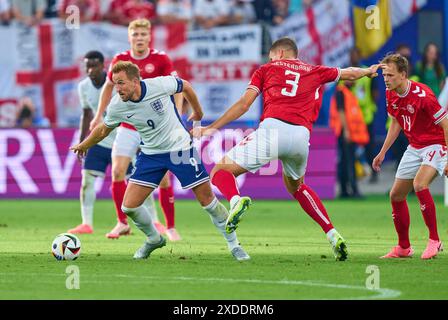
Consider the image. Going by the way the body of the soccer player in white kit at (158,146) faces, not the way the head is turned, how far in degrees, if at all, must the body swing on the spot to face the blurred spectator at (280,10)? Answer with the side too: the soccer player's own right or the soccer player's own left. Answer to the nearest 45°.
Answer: approximately 135° to the soccer player's own right

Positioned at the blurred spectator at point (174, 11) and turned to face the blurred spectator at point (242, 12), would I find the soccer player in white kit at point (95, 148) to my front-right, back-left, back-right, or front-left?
back-right

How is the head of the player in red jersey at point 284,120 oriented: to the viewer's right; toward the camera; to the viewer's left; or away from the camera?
away from the camera

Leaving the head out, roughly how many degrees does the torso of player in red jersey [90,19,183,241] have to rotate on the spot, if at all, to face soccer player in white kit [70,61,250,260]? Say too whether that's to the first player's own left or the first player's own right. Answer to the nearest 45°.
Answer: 0° — they already face them

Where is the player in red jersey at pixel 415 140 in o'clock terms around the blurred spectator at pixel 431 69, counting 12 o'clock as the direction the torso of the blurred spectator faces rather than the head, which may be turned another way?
The player in red jersey is roughly at 12 o'clock from the blurred spectator.

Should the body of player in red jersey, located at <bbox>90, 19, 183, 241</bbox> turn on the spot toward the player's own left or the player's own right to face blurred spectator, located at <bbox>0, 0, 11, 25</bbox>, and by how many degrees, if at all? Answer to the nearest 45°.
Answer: approximately 180°

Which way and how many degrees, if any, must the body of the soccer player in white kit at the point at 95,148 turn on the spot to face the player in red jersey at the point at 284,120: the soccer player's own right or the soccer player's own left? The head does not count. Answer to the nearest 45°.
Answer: approximately 90° to the soccer player's own left

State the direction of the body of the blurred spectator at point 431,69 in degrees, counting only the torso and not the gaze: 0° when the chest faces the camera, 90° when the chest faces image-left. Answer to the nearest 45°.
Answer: approximately 0°

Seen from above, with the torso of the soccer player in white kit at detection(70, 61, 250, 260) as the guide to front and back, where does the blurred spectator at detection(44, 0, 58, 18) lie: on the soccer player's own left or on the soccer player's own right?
on the soccer player's own right
